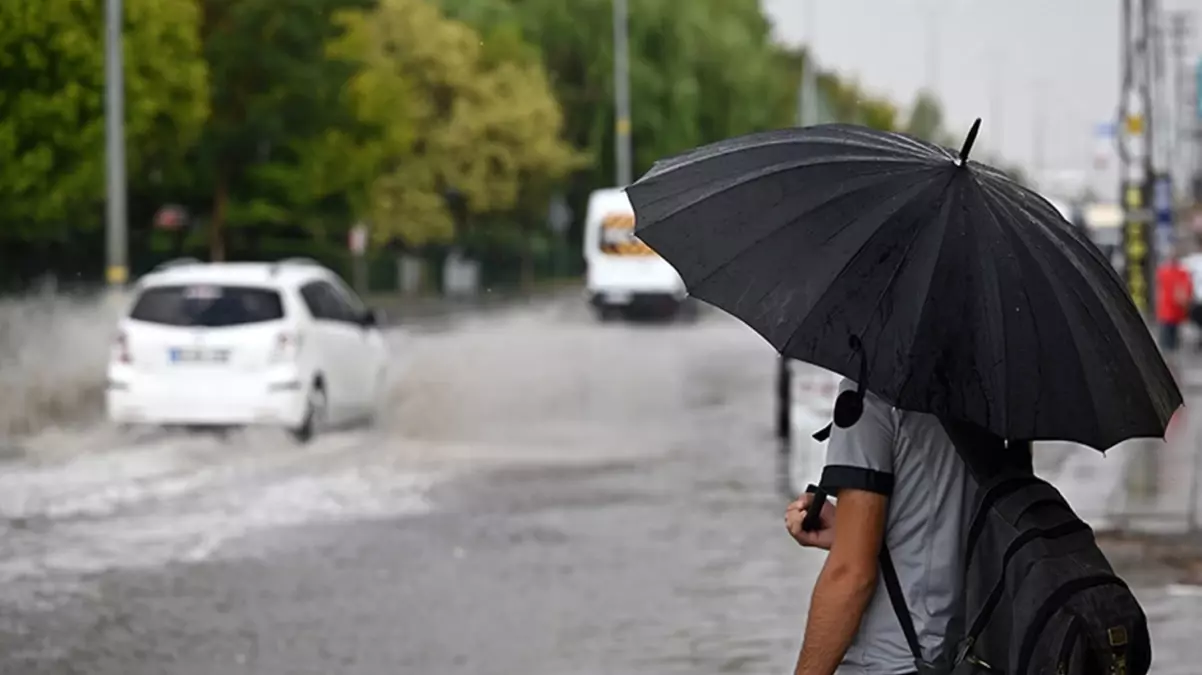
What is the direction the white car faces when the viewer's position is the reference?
facing away from the viewer and to the right of the viewer

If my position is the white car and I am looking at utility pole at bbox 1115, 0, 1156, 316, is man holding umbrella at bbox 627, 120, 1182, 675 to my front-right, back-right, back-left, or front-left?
back-right

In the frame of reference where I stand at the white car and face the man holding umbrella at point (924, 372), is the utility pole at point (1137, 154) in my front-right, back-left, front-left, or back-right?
back-left

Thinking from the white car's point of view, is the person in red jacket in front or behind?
in front

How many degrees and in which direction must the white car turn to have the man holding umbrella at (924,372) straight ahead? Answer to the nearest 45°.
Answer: approximately 135° to its right

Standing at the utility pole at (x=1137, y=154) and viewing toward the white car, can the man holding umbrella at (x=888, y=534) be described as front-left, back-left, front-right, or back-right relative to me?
front-left

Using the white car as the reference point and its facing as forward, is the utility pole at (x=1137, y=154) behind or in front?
in front

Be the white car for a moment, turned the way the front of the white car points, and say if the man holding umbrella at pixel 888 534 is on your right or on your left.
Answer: on your right

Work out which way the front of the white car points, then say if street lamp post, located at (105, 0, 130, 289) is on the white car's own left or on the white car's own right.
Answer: on the white car's own left

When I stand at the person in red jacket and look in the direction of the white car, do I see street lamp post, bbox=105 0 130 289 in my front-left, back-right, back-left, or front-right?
front-right
